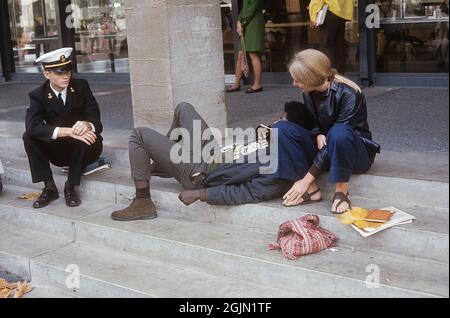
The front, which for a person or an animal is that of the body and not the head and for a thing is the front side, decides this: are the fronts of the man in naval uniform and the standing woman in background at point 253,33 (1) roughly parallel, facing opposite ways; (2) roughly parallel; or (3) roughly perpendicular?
roughly perpendicular

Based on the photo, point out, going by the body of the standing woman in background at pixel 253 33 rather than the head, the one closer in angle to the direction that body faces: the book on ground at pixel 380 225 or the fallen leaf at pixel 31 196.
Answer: the fallen leaf

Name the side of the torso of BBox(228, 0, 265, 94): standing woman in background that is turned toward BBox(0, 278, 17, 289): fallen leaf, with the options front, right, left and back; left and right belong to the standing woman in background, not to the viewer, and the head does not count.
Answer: left

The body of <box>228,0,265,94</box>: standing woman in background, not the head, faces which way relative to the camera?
to the viewer's left

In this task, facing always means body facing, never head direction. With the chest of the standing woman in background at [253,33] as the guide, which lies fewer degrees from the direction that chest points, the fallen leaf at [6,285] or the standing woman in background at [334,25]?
the fallen leaf

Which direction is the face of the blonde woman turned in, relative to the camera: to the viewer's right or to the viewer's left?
to the viewer's left

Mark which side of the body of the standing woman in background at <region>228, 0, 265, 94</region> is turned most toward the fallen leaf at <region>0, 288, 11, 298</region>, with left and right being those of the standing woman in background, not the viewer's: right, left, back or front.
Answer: left

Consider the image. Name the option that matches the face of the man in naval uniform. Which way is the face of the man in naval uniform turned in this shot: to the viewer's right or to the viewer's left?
to the viewer's right

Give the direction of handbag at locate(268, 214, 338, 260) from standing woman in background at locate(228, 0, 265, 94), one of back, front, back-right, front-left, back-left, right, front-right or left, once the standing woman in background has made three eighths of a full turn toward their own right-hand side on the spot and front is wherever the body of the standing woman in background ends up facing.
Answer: back-right
